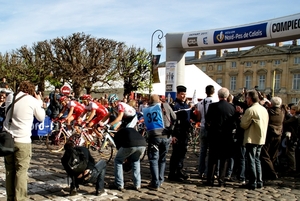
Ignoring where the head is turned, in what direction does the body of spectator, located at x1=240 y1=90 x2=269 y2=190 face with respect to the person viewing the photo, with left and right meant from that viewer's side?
facing away from the viewer and to the left of the viewer

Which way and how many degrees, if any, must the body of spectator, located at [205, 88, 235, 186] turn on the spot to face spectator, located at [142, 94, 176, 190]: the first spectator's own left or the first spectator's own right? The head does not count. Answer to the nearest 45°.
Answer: approximately 90° to the first spectator's own left

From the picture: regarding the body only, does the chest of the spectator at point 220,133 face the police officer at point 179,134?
no

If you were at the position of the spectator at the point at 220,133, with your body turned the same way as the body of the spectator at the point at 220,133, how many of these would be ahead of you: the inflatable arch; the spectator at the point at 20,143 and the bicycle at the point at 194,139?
2

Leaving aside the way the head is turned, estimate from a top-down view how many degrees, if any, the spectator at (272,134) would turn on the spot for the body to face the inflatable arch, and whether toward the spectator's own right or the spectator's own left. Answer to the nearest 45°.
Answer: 0° — they already face it

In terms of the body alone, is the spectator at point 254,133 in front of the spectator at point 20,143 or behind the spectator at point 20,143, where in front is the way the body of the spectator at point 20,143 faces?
in front

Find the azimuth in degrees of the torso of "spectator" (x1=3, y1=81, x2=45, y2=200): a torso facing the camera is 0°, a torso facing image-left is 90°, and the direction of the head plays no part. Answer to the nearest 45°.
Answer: approximately 225°

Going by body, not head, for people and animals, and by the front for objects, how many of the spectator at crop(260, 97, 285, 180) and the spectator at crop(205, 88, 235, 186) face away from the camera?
2

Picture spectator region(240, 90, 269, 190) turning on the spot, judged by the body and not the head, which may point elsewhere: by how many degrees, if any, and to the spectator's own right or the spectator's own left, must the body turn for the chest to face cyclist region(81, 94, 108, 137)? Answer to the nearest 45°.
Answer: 0° — they already face them

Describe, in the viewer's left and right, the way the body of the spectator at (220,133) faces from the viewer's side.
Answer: facing away from the viewer

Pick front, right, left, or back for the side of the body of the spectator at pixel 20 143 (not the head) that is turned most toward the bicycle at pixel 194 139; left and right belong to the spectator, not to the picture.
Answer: front

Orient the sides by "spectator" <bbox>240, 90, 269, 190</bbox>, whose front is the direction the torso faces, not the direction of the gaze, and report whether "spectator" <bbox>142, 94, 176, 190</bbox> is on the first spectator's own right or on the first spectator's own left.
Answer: on the first spectator's own left

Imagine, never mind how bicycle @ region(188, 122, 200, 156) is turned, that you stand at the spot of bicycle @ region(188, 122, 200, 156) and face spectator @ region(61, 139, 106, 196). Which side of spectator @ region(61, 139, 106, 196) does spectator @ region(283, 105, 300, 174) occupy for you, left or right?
left

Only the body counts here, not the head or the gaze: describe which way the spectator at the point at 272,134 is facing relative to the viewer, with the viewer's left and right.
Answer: facing away from the viewer
